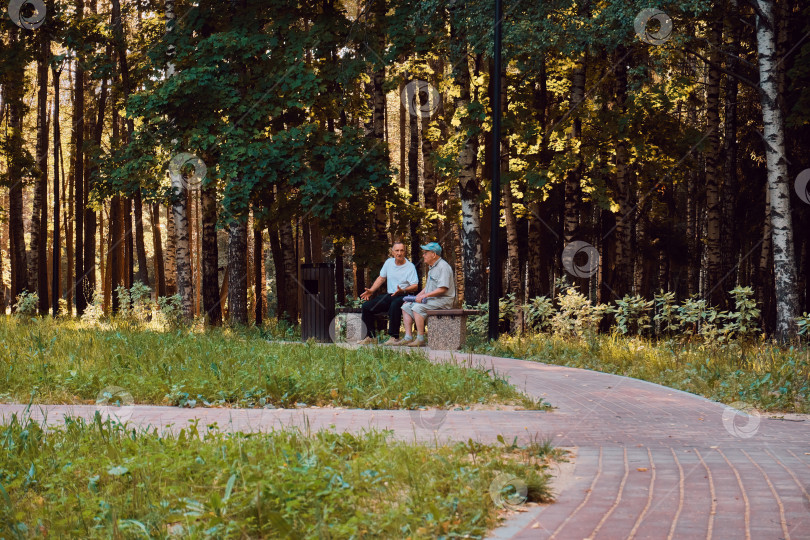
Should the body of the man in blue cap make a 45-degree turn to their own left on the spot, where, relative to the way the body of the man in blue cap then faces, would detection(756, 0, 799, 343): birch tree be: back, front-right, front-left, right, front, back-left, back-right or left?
back-left

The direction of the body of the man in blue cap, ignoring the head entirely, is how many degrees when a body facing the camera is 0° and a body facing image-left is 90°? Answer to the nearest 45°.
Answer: approximately 90°

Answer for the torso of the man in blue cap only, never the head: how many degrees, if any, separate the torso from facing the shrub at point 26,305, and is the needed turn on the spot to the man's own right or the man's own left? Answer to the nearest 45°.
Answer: approximately 45° to the man's own right

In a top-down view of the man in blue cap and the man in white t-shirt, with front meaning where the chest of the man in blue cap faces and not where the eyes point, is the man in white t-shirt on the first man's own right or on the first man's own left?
on the first man's own right
